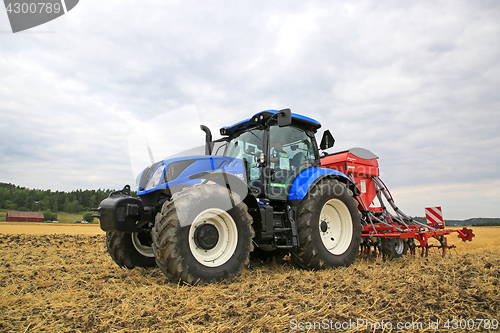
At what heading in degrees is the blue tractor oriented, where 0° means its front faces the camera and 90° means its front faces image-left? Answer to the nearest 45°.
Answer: approximately 45°
